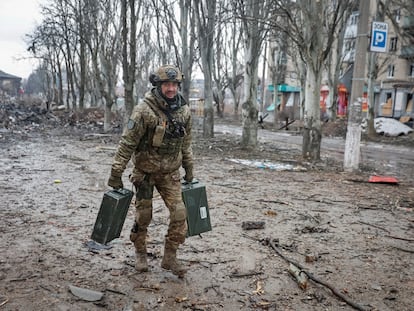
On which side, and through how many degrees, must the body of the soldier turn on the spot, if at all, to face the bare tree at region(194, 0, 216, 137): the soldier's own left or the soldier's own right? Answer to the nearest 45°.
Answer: approximately 135° to the soldier's own left

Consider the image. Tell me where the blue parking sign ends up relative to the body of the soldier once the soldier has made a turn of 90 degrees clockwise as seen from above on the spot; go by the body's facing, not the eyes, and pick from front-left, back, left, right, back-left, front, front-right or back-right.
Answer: back

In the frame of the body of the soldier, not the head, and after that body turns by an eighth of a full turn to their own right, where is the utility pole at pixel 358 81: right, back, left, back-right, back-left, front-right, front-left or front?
back-left

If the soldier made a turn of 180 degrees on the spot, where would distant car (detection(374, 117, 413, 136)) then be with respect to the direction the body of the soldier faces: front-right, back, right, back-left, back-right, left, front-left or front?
right

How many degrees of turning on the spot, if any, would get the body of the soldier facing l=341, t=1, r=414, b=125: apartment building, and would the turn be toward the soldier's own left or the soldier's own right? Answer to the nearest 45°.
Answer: approximately 90° to the soldier's own left

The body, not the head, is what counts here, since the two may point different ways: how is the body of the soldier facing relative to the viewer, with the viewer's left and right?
facing the viewer and to the right of the viewer

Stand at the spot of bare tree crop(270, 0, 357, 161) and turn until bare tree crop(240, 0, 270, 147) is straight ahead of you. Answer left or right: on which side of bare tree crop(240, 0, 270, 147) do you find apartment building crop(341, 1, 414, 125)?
right

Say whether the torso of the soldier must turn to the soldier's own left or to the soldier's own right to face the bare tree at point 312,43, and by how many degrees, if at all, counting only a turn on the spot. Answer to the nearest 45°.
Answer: approximately 90° to the soldier's own left

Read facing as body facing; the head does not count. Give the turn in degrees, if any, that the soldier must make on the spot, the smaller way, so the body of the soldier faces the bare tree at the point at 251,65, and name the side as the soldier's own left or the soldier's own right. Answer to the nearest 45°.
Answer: approximately 135° to the soldier's own left

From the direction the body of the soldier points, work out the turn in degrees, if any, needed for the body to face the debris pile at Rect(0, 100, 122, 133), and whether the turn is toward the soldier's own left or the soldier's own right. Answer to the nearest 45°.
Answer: approximately 135° to the soldier's own left
